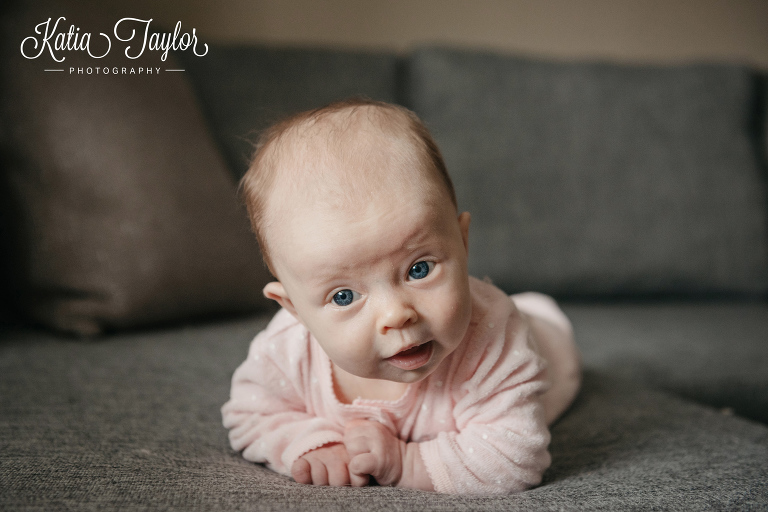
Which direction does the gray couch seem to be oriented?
toward the camera
